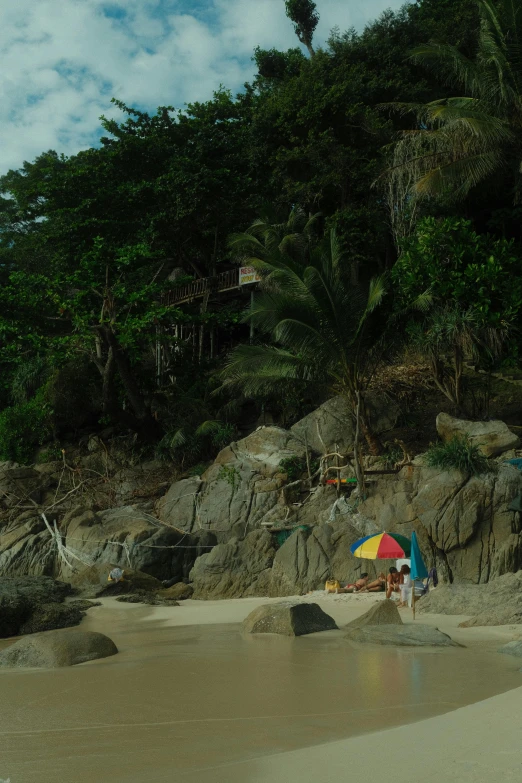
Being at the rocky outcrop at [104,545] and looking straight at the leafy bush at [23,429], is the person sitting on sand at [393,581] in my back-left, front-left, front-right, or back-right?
back-right
